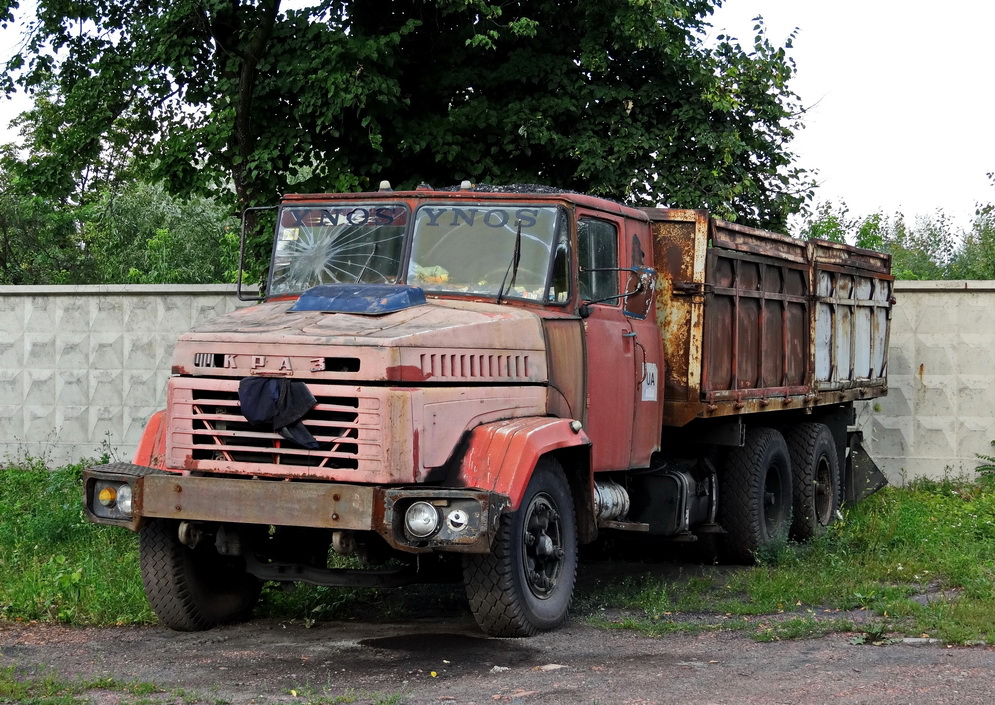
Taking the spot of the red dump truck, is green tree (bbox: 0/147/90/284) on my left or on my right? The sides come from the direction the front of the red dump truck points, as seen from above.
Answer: on my right

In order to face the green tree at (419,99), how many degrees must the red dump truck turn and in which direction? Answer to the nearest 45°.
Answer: approximately 135° to its right

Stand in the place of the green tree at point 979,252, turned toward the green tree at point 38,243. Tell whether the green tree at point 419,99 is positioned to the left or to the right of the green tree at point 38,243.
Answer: left

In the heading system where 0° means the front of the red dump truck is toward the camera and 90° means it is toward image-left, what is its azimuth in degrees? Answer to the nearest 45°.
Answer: approximately 45°

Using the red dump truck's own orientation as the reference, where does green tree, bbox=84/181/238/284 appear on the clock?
The green tree is roughly at 4 o'clock from the red dump truck.

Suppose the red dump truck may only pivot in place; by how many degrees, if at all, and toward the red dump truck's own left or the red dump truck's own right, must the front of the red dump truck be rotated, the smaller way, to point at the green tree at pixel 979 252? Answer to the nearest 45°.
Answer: approximately 180°
